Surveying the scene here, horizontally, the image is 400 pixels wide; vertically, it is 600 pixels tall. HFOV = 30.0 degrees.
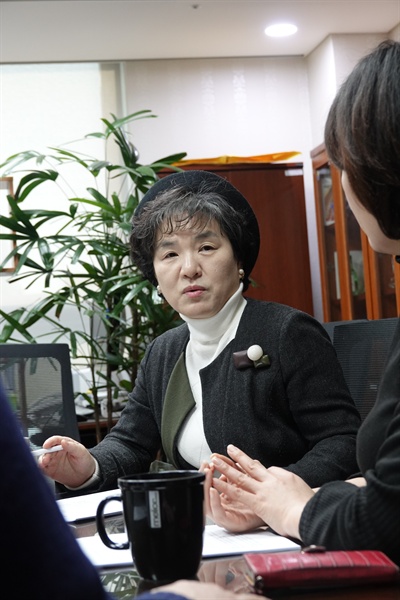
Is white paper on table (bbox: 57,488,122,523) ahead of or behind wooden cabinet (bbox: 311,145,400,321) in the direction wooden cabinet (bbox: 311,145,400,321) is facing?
ahead

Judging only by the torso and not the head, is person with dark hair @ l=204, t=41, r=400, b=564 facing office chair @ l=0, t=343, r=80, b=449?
yes

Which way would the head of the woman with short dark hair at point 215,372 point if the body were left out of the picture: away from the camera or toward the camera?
toward the camera

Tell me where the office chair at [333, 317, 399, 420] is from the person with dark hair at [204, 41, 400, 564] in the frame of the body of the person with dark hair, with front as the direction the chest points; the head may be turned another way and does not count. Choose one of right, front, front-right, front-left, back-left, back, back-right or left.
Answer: front-right

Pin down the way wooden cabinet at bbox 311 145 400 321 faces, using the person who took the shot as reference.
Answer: facing the viewer and to the left of the viewer

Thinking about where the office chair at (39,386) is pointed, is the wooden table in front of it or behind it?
in front

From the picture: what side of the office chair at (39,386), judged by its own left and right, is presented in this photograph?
front

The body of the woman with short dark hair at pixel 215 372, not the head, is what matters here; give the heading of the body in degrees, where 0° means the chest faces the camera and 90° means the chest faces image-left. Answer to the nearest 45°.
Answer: approximately 45°

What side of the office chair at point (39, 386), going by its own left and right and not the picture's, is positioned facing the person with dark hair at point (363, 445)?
front

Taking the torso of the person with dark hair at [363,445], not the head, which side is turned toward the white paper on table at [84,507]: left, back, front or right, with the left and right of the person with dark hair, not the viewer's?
front
